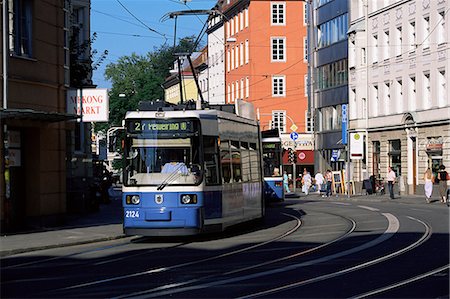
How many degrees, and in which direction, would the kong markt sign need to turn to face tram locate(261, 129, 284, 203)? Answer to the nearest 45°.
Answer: approximately 135° to its left

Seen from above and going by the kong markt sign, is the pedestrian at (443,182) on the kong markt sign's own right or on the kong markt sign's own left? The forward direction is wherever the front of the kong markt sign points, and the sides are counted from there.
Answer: on the kong markt sign's own left

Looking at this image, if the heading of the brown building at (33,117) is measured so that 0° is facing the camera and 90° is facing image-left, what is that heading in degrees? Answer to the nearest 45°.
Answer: approximately 315°

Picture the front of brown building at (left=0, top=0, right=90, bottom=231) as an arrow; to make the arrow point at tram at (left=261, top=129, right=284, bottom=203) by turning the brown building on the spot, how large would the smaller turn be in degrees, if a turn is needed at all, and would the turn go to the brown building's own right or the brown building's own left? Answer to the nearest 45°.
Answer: approximately 90° to the brown building's own left

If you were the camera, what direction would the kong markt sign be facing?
facing the viewer

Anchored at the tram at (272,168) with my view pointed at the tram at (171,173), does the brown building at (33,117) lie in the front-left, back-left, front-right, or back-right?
front-right
